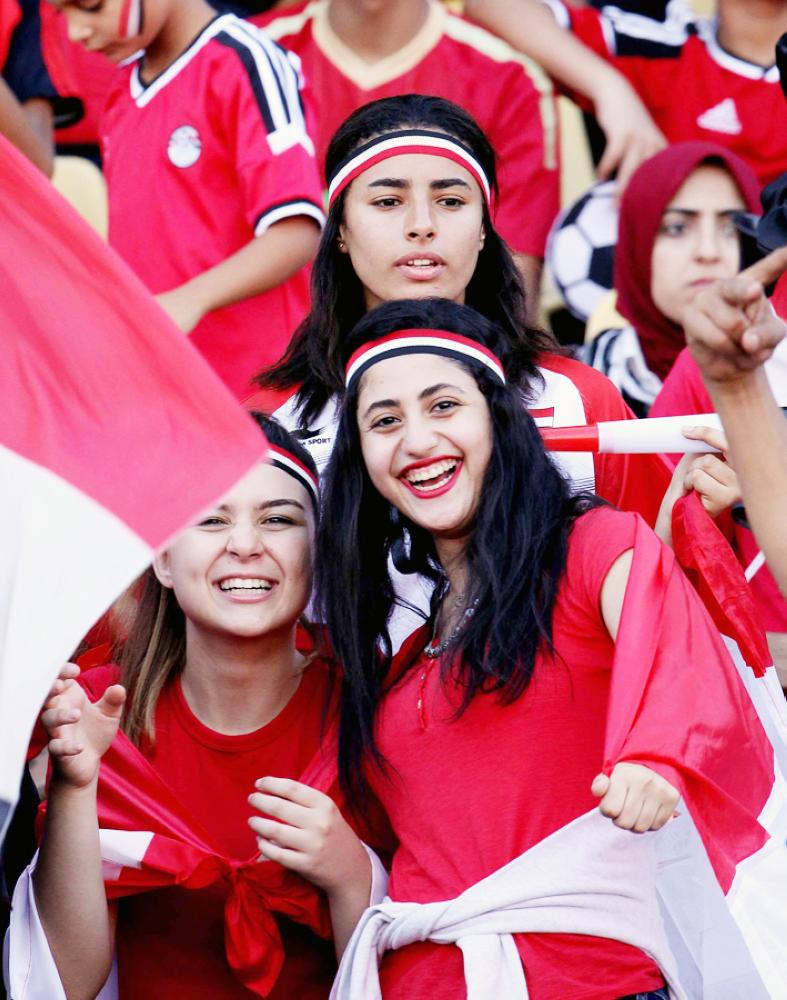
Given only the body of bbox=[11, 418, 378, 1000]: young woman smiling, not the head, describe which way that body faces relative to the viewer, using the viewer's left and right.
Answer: facing the viewer

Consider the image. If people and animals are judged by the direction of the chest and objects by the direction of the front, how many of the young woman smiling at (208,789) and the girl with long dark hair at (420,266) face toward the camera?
2

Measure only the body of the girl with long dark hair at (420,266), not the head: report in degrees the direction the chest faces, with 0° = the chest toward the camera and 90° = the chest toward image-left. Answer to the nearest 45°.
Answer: approximately 0°

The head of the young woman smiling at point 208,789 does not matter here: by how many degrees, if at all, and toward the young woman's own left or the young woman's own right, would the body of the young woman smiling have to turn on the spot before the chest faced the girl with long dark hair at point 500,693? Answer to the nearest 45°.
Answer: approximately 45° to the young woman's own left

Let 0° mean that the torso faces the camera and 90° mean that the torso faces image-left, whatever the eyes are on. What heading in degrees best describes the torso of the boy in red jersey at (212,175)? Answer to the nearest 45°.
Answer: approximately 45°
